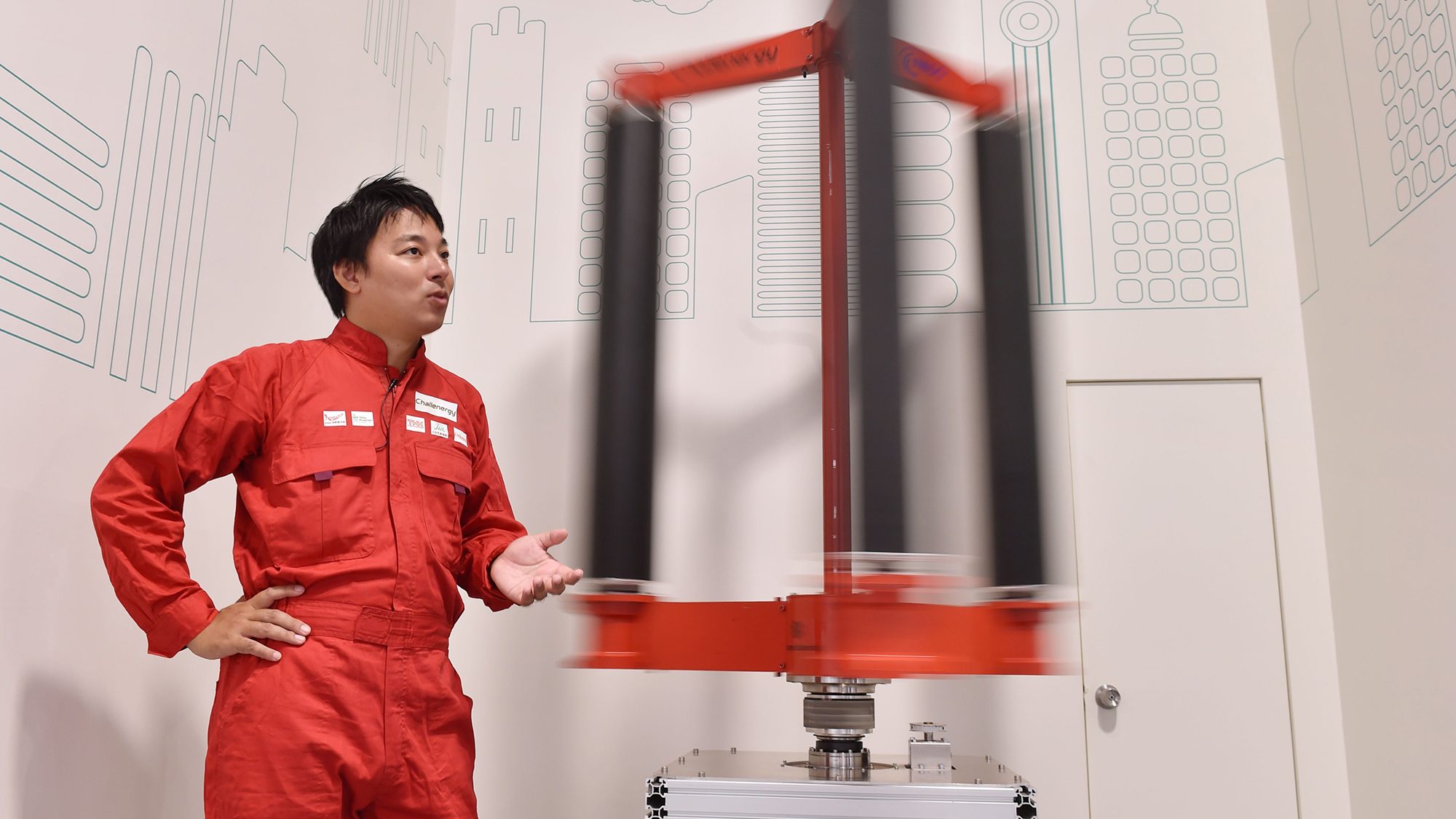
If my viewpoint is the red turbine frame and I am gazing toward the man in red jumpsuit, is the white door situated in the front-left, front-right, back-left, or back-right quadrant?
back-right

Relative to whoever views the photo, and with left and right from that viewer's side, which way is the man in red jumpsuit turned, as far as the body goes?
facing the viewer and to the right of the viewer

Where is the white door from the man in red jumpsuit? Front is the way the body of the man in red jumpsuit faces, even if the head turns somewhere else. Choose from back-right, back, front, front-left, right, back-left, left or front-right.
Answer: front-left
